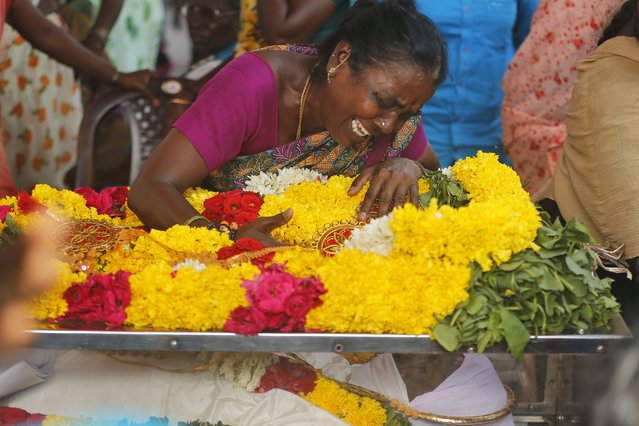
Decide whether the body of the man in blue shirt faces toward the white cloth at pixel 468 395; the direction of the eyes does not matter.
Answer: yes

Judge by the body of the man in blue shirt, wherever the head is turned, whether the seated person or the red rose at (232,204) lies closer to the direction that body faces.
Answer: the red rose

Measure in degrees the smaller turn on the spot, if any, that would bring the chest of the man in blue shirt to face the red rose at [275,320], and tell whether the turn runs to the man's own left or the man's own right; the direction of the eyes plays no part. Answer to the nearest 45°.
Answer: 0° — they already face it

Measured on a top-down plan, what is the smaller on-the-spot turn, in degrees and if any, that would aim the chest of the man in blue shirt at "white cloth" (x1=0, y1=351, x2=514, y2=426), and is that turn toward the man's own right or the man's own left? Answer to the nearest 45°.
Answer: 0° — they already face it

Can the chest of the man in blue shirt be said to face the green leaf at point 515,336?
yes

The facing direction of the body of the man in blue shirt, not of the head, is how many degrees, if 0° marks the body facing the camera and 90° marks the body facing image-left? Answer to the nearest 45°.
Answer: approximately 0°

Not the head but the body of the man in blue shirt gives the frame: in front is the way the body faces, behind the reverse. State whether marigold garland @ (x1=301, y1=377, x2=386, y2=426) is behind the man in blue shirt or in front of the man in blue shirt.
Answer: in front

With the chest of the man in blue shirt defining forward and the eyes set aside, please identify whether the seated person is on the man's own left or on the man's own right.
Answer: on the man's own right

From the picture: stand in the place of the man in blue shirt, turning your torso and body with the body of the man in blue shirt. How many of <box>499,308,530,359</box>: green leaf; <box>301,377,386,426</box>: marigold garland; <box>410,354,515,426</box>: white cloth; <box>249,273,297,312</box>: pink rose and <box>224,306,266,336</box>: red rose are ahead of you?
5

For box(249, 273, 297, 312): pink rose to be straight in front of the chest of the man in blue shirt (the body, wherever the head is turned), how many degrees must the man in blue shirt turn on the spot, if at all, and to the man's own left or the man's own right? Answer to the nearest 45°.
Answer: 0° — they already face it

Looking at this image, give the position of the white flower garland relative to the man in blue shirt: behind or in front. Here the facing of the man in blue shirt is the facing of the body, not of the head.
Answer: in front
